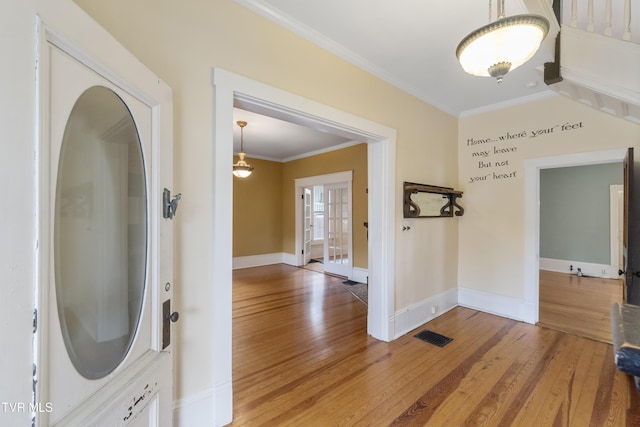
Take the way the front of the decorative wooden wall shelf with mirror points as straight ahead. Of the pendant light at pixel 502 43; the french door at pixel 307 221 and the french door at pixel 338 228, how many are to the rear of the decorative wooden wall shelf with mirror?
2

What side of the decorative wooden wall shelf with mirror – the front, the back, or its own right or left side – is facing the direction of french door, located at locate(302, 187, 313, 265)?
back

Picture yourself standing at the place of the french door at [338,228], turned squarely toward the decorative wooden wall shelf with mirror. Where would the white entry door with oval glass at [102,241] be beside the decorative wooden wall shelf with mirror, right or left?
right

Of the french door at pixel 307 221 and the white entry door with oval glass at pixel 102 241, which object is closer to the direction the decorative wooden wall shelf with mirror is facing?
the white entry door with oval glass

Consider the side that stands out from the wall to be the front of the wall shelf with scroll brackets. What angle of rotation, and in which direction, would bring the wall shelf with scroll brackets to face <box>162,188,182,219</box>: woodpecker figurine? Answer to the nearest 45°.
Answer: approximately 90° to its right

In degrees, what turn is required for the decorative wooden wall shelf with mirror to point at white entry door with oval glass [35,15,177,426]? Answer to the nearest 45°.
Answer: approximately 45° to its right

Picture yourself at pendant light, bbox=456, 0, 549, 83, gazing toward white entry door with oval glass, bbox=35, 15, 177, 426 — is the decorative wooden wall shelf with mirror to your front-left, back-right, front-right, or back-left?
back-right

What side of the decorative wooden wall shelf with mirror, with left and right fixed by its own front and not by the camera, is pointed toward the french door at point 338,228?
back

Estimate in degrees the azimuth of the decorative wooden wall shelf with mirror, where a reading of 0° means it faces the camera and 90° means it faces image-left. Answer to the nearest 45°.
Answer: approximately 315°
